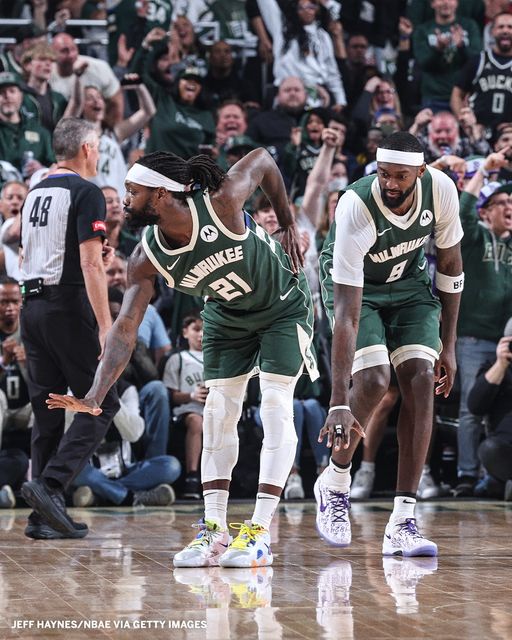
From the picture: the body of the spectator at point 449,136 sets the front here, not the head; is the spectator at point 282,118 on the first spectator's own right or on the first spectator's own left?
on the first spectator's own right

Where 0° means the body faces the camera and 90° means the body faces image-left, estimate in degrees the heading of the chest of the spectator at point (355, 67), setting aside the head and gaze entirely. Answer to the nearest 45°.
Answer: approximately 0°

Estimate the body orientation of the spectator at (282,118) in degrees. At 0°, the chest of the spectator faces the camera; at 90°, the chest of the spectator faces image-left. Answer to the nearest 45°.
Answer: approximately 0°

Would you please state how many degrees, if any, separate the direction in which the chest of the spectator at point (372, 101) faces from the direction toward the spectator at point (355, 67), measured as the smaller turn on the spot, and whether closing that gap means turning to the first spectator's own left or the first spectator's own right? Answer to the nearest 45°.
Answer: approximately 180°

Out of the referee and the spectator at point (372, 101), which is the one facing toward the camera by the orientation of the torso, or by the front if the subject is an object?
the spectator

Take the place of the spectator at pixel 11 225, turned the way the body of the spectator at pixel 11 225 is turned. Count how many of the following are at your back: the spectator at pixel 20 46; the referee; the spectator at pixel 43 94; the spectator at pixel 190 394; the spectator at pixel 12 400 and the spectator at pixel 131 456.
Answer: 2

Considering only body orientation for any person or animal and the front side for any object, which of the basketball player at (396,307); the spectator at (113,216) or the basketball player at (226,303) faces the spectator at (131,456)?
the spectator at (113,216)

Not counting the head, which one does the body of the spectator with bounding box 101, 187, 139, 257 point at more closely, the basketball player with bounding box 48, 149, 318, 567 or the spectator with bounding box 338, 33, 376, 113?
the basketball player

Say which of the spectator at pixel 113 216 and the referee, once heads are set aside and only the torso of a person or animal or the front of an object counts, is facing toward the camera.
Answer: the spectator

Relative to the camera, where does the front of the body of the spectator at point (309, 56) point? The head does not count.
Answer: toward the camera

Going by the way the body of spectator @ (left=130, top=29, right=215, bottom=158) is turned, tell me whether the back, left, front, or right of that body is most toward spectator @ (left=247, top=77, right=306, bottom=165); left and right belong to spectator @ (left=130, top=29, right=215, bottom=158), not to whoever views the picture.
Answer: left

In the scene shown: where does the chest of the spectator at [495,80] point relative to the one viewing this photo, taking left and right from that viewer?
facing the viewer

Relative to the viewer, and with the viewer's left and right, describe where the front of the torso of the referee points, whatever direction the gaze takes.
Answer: facing away from the viewer and to the right of the viewer

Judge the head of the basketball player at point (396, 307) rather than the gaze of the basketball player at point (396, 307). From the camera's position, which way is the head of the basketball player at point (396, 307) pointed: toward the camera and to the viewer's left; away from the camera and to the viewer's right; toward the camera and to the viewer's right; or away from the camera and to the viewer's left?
toward the camera and to the viewer's left

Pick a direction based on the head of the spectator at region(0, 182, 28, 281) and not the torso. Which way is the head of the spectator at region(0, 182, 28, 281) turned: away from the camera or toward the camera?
toward the camera

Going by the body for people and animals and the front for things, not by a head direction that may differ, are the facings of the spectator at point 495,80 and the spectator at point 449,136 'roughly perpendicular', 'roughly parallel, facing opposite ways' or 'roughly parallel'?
roughly parallel

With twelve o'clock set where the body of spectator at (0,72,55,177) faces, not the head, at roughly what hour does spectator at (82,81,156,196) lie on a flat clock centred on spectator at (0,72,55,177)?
spectator at (82,81,156,196) is roughly at 9 o'clock from spectator at (0,72,55,177).

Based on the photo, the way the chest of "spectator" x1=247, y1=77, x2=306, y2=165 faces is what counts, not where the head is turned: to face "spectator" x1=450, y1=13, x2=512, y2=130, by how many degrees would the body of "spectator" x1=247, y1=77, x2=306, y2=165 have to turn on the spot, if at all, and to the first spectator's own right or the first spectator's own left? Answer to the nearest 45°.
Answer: approximately 90° to the first spectator's own left

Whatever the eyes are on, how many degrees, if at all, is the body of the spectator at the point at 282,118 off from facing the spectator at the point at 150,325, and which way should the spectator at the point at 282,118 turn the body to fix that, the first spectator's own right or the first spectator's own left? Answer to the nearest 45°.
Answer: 0° — they already face them

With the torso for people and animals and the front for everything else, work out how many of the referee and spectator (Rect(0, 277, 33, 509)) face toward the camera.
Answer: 1

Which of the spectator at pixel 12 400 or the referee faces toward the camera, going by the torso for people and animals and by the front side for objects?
the spectator

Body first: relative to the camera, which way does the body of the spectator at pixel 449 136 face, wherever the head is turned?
toward the camera

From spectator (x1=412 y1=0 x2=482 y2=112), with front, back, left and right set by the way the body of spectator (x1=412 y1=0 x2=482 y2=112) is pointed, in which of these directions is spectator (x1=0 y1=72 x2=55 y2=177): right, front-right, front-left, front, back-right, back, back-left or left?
front-right
